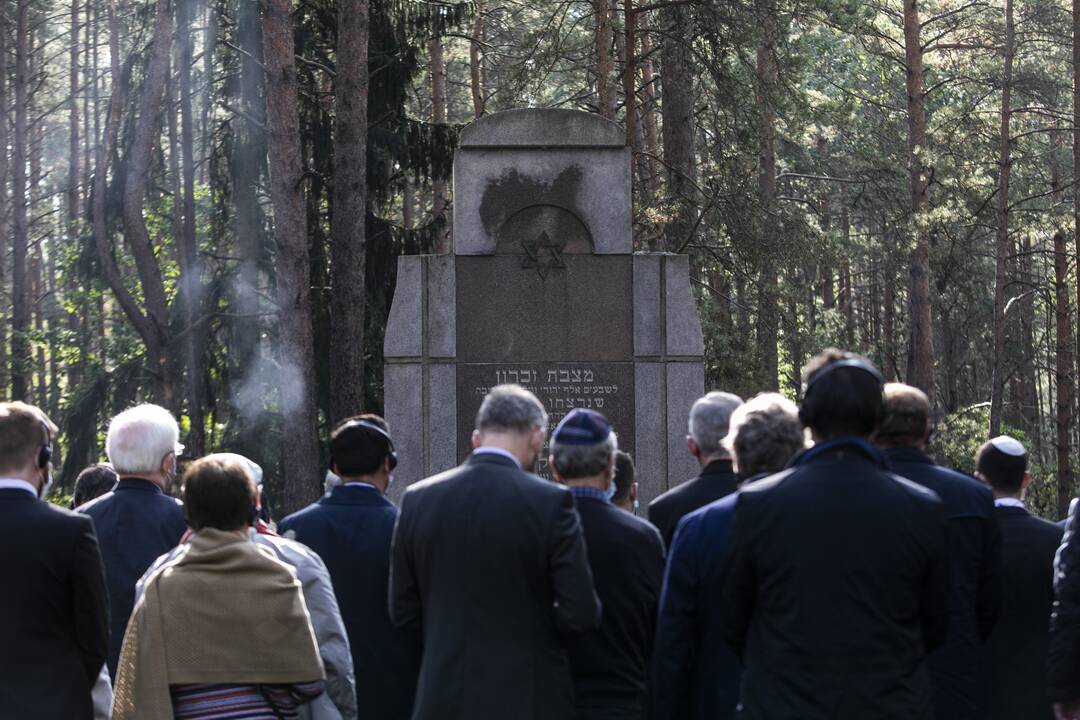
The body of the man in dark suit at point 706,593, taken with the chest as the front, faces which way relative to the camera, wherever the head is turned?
away from the camera

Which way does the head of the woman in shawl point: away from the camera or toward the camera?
away from the camera

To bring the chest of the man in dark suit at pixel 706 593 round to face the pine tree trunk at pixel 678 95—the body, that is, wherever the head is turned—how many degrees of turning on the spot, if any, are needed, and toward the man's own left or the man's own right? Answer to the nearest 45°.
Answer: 0° — they already face it

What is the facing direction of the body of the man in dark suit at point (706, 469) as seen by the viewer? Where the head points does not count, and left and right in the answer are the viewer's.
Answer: facing away from the viewer

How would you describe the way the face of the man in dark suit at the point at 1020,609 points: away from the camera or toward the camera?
away from the camera

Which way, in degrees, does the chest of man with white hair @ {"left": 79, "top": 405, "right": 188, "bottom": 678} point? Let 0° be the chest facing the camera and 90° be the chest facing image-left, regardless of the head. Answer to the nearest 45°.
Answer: approximately 225°

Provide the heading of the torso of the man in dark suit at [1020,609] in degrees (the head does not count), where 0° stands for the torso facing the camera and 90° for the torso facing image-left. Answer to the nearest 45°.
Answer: approximately 180°

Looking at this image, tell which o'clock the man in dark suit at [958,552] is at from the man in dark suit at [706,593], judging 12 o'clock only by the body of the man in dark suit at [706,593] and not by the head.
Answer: the man in dark suit at [958,552] is roughly at 2 o'clock from the man in dark suit at [706,593].

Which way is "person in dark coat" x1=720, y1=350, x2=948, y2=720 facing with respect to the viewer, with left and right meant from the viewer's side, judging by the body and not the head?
facing away from the viewer
